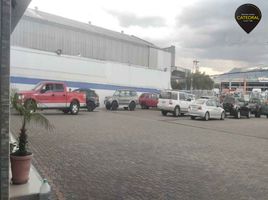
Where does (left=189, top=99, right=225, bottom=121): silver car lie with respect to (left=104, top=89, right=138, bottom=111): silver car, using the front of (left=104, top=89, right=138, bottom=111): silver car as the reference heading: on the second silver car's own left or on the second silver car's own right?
on the second silver car's own left

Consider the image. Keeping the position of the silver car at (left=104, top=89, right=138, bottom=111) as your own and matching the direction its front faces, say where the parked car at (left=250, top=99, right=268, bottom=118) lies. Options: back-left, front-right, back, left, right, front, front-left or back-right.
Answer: back-left

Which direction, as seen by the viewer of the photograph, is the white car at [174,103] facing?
facing away from the viewer and to the right of the viewer

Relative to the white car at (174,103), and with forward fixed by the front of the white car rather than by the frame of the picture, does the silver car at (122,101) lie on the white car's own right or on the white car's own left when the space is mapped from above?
on the white car's own left

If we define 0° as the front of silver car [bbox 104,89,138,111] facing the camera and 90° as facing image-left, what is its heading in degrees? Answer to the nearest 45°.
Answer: approximately 45°
